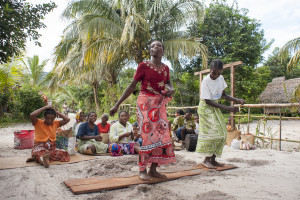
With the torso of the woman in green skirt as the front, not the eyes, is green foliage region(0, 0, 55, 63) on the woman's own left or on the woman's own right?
on the woman's own right

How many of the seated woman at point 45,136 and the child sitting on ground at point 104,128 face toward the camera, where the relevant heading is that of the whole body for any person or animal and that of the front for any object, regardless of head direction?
2

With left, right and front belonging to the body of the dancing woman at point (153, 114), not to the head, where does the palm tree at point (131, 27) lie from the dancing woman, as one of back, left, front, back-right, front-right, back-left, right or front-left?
back-left

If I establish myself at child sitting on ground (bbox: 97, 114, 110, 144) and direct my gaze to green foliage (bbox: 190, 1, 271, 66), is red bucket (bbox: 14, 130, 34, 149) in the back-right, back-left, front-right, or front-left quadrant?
back-left

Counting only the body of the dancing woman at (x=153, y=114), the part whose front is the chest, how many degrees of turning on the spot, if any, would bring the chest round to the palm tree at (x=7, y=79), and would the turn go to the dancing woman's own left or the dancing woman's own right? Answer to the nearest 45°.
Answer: approximately 180°
